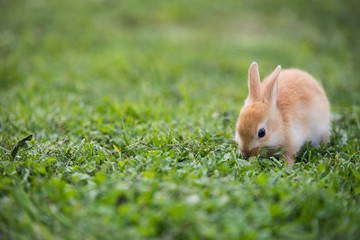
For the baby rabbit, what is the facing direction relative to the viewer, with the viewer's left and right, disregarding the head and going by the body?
facing the viewer and to the left of the viewer
